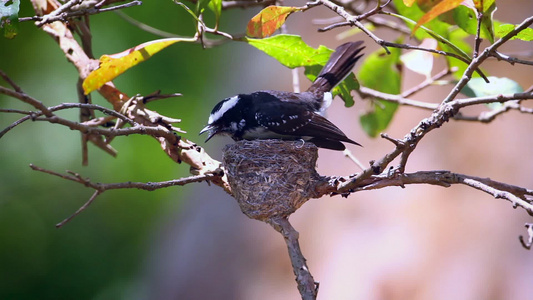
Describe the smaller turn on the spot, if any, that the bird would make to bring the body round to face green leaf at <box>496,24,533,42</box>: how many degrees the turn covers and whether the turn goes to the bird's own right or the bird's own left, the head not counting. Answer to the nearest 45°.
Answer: approximately 135° to the bird's own left

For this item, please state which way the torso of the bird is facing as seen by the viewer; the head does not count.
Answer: to the viewer's left
